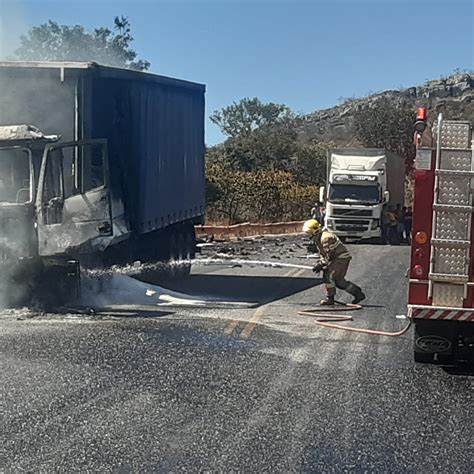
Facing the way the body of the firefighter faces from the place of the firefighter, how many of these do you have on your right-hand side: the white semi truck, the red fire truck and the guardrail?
2

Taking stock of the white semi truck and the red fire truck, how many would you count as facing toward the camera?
1

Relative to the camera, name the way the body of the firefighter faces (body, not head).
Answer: to the viewer's left

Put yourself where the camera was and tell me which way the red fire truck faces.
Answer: facing away from the viewer

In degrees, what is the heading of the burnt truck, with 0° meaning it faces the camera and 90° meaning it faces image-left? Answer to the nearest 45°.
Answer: approximately 45°

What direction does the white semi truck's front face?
toward the camera

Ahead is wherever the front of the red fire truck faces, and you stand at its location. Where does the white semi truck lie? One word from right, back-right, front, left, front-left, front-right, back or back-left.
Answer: front

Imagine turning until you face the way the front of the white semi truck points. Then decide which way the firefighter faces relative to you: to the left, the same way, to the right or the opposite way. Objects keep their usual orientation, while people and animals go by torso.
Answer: to the right

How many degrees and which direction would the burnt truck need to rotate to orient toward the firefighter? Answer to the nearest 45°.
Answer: approximately 135° to its left

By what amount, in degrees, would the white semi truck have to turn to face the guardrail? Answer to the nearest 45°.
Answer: approximately 90° to its right

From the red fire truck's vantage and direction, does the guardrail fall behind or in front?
in front

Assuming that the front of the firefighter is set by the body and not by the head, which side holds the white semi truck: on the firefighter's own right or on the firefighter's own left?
on the firefighter's own right

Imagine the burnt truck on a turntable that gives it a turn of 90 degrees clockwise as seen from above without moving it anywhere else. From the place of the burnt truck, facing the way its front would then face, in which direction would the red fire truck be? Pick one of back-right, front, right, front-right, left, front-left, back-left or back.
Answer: back

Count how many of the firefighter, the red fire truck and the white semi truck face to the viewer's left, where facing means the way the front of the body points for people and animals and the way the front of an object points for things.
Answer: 1
